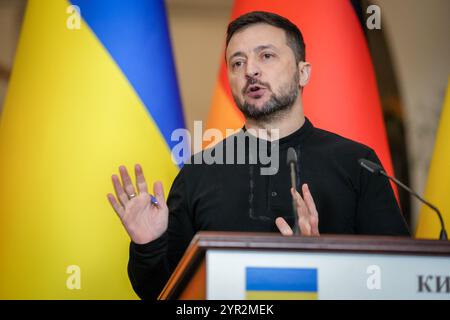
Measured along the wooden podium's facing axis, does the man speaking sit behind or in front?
behind

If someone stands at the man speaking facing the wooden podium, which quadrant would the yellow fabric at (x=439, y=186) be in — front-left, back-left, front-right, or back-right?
back-left

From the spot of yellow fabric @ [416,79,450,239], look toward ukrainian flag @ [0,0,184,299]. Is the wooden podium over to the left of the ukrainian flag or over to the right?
left

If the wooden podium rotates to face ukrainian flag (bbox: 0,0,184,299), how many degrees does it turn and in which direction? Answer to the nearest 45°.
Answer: approximately 135° to its right

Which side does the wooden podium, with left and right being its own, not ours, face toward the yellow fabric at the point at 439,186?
back

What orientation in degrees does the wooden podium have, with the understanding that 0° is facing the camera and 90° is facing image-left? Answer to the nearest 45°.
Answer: approximately 0°
